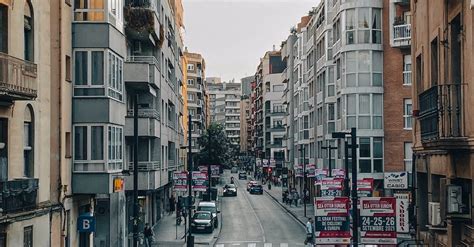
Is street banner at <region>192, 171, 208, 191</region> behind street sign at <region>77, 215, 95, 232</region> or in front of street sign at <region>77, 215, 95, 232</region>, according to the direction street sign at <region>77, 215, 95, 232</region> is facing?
behind

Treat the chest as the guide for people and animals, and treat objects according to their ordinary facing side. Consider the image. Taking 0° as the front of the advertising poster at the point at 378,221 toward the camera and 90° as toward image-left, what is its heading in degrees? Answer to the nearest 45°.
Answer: approximately 0°

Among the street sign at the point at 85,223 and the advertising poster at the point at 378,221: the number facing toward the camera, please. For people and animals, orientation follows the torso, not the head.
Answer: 2

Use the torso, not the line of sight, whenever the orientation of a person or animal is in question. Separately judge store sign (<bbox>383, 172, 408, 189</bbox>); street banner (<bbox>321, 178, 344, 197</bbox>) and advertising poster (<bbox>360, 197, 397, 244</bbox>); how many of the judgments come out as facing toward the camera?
3

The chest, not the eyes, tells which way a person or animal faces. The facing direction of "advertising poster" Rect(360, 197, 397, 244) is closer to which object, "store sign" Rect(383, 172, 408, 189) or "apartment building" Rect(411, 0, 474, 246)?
the apartment building

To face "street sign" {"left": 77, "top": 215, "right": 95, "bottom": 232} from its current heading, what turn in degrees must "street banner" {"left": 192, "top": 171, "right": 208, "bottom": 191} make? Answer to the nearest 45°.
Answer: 0° — it already faces it

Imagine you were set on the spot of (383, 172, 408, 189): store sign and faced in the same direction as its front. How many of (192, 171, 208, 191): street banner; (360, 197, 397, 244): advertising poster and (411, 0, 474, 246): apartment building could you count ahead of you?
2

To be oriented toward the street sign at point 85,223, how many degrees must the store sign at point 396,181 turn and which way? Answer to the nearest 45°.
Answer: approximately 45° to its right

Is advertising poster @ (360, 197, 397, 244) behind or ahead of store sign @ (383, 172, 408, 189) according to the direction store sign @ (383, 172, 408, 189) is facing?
ahead

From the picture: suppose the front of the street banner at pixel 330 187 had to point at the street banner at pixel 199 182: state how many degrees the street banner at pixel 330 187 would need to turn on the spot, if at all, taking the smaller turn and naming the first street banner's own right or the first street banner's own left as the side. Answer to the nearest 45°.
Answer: approximately 135° to the first street banner's own right
